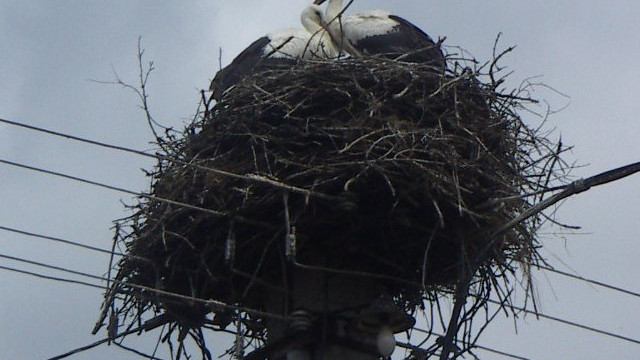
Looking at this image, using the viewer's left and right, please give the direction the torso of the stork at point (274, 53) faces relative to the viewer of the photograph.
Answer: facing to the right of the viewer

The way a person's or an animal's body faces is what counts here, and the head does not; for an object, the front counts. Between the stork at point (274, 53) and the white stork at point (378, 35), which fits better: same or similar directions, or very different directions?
very different directions

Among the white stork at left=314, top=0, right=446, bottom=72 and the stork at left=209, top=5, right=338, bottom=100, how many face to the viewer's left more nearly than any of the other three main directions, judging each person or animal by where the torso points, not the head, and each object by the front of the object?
1

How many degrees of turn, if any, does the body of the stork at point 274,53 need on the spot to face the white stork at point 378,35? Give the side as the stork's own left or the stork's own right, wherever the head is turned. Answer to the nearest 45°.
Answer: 0° — it already faces it

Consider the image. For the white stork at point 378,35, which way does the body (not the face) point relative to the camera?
to the viewer's left

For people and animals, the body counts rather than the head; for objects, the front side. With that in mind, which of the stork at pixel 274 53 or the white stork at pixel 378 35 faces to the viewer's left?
the white stork
